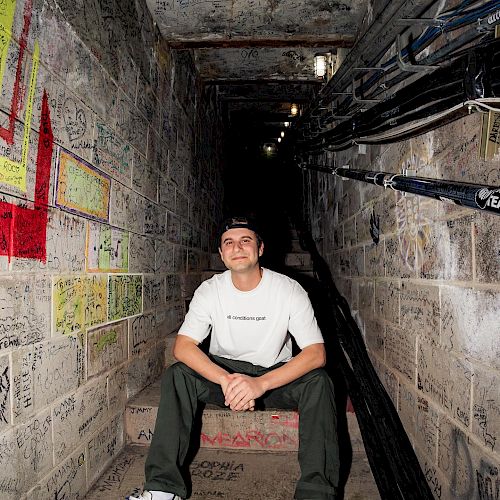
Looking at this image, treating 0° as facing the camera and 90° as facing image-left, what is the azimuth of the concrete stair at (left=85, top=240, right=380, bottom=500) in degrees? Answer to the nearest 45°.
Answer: approximately 0°

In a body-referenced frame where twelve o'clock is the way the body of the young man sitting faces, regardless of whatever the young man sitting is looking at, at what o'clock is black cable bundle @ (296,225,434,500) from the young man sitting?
The black cable bundle is roughly at 9 o'clock from the young man sitting.

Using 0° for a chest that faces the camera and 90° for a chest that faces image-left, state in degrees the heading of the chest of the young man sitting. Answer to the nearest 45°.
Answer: approximately 0°
